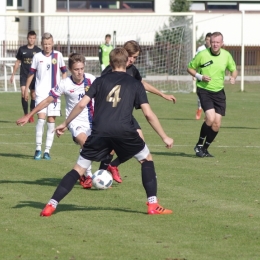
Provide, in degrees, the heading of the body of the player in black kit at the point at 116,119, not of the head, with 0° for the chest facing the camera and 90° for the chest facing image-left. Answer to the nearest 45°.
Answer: approximately 180°

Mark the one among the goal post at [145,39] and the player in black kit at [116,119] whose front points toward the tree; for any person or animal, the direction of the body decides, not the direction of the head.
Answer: the player in black kit

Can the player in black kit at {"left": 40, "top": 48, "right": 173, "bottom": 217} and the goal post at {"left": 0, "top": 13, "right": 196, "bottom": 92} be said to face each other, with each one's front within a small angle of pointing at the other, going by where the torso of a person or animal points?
yes

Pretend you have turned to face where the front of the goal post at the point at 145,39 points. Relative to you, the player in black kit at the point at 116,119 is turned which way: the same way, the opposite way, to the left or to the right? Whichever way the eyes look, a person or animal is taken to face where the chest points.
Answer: the opposite way

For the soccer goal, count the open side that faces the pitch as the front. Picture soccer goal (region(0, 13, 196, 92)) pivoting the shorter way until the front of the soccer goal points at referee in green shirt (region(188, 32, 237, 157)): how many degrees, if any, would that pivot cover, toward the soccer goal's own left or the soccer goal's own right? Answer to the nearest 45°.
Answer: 0° — it already faces them

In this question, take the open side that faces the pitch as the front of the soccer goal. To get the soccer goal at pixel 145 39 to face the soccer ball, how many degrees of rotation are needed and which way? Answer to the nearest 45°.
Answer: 0° — it already faces it

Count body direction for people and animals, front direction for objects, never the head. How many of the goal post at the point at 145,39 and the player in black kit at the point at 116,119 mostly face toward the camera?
1

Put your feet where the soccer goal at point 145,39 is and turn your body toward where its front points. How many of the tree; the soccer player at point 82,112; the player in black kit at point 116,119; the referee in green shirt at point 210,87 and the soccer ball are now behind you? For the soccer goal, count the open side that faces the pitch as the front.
1

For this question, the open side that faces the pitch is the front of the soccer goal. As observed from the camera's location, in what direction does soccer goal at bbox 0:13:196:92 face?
facing the viewer

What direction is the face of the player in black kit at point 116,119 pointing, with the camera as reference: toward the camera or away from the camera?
away from the camera

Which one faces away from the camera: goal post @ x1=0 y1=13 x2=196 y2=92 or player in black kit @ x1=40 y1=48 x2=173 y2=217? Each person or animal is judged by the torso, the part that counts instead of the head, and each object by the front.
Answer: the player in black kit

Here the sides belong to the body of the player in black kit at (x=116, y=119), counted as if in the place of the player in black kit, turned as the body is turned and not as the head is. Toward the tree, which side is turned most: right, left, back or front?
front

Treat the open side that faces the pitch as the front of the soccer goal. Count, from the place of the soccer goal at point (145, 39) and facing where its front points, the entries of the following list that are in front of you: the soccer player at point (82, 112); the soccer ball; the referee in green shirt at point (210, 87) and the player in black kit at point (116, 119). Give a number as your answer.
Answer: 4
